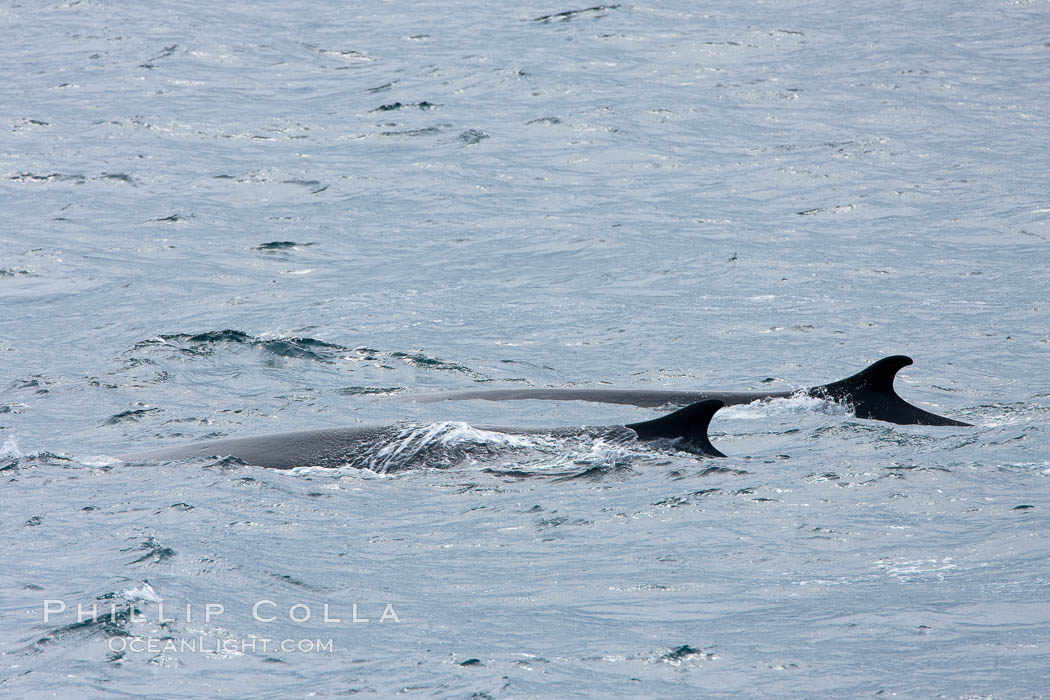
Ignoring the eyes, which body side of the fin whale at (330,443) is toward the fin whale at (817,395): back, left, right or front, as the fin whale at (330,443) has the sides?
back

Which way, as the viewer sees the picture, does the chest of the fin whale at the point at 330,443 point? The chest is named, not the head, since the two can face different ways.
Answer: to the viewer's left

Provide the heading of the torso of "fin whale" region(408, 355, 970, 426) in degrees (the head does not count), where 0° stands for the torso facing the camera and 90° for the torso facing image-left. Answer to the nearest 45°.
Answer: approximately 90°

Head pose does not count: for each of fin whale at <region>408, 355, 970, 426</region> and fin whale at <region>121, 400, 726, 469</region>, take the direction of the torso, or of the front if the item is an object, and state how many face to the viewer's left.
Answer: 2

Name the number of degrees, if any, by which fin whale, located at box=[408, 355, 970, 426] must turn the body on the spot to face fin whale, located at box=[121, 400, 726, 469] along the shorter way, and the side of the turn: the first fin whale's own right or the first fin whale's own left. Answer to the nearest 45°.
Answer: approximately 45° to the first fin whale's own left
